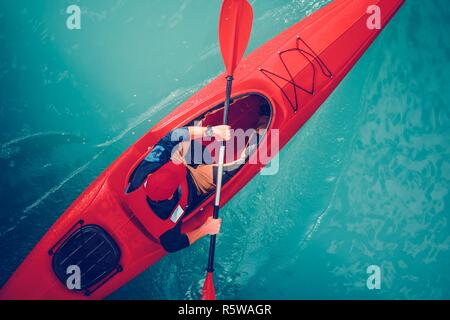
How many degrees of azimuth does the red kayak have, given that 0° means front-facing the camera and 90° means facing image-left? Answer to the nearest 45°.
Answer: approximately 225°
